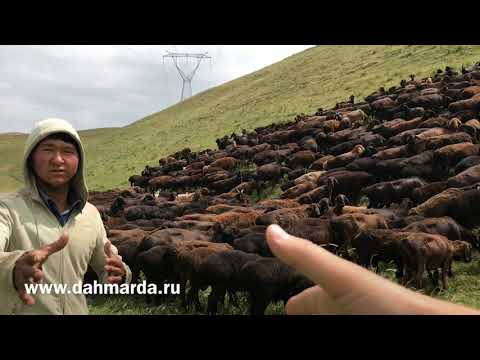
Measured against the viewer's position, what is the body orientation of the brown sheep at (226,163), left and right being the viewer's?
facing to the left of the viewer

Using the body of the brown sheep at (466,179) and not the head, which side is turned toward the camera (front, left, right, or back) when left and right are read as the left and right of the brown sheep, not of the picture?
left

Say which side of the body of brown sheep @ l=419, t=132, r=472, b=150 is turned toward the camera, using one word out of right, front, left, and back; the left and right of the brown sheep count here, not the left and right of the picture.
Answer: left

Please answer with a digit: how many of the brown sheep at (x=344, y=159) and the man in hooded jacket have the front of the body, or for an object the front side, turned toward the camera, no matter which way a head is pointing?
1

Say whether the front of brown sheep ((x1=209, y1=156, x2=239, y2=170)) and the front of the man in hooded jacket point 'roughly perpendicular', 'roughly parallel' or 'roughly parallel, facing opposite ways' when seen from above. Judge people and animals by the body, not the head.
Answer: roughly perpendicular
